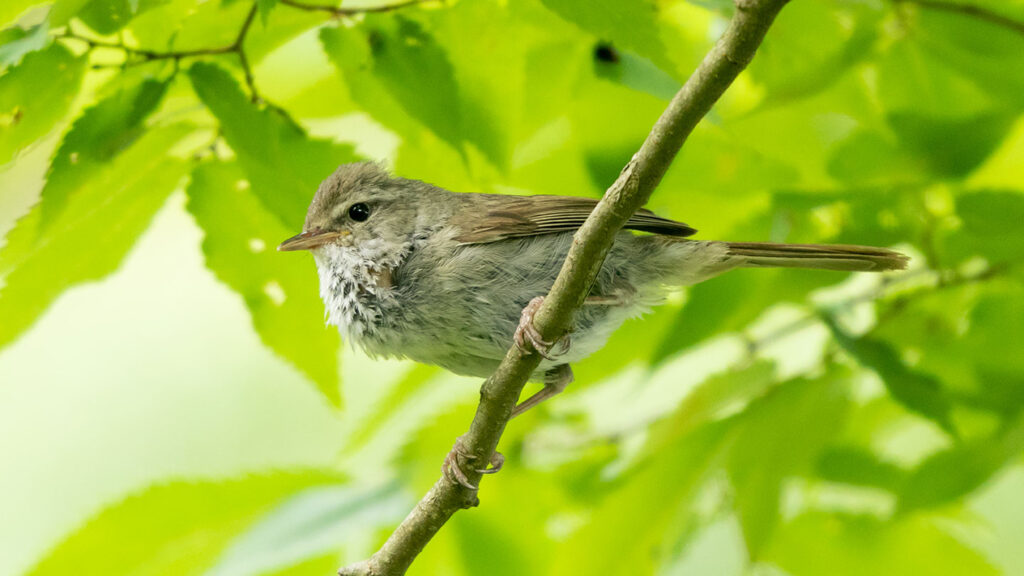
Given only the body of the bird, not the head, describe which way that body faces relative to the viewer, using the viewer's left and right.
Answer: facing to the left of the viewer

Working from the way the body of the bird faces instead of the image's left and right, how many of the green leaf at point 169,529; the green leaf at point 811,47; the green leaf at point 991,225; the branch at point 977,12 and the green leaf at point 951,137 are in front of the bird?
1

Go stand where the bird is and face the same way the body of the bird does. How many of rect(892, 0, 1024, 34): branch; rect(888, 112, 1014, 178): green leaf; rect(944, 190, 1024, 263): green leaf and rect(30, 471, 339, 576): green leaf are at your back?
3

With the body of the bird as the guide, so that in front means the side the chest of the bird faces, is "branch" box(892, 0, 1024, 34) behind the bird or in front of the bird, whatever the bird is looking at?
behind
